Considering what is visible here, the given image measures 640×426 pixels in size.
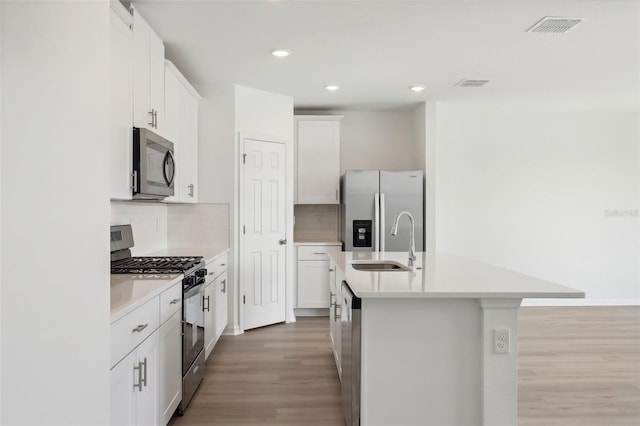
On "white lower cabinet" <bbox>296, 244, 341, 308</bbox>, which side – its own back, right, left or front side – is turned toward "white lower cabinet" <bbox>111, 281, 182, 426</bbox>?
front

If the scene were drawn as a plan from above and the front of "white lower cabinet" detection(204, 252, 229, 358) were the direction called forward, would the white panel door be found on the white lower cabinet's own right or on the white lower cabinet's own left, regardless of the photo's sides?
on the white lower cabinet's own left

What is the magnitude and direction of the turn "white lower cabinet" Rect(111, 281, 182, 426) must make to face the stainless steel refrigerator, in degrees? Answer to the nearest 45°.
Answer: approximately 90° to its left

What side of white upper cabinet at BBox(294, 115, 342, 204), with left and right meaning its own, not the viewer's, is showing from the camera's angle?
front

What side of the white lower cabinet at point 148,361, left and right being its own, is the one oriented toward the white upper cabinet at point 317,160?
left

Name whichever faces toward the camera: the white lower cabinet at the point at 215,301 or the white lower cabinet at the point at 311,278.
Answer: the white lower cabinet at the point at 311,278

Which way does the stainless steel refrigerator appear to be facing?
toward the camera

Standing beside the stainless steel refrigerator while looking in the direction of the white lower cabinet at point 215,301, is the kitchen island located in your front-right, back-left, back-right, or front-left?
front-left

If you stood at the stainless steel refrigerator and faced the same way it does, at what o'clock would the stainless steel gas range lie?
The stainless steel gas range is roughly at 1 o'clock from the stainless steel refrigerator.

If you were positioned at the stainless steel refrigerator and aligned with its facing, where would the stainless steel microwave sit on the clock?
The stainless steel microwave is roughly at 1 o'clock from the stainless steel refrigerator.

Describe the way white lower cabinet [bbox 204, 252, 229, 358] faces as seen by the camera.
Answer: facing to the right of the viewer

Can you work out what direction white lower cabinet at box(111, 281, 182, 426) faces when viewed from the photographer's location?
facing the viewer and to the right of the viewer

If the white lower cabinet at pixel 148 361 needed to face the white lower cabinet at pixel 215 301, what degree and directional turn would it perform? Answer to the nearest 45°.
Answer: approximately 135° to its left

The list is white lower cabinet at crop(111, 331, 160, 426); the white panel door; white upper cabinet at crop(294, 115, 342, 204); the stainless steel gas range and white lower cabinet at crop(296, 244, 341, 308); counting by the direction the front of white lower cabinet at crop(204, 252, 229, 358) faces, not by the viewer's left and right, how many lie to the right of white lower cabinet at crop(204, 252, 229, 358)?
2

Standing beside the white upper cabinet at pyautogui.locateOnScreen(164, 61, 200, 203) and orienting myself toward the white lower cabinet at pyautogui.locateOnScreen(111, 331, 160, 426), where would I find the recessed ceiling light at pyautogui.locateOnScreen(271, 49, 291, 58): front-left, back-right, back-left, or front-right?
front-left

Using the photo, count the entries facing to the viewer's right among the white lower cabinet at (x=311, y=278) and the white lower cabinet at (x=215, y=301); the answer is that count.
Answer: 1

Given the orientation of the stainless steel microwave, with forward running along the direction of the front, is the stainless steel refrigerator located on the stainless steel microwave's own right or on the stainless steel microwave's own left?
on the stainless steel microwave's own left

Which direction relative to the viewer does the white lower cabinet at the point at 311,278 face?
toward the camera
